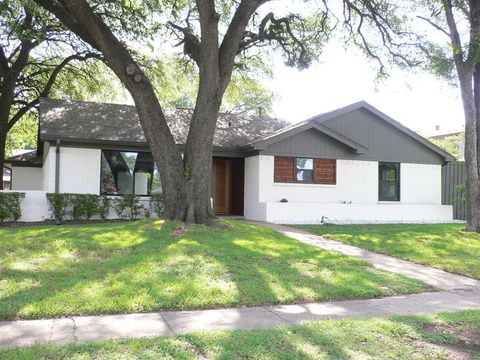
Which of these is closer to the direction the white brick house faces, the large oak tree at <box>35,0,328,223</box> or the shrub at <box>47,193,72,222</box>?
the large oak tree

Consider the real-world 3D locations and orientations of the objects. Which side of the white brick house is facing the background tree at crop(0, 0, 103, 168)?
right

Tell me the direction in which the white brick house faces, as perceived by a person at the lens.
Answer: facing the viewer
